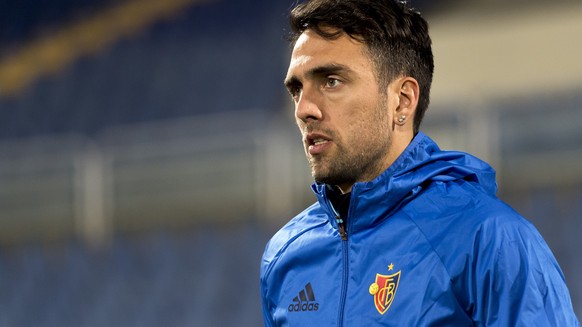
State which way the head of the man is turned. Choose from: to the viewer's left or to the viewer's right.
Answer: to the viewer's left

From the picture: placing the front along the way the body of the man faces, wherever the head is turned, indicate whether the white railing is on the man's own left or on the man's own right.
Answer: on the man's own right

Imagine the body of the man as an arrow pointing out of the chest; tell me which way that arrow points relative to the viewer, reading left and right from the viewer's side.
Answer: facing the viewer and to the left of the viewer
